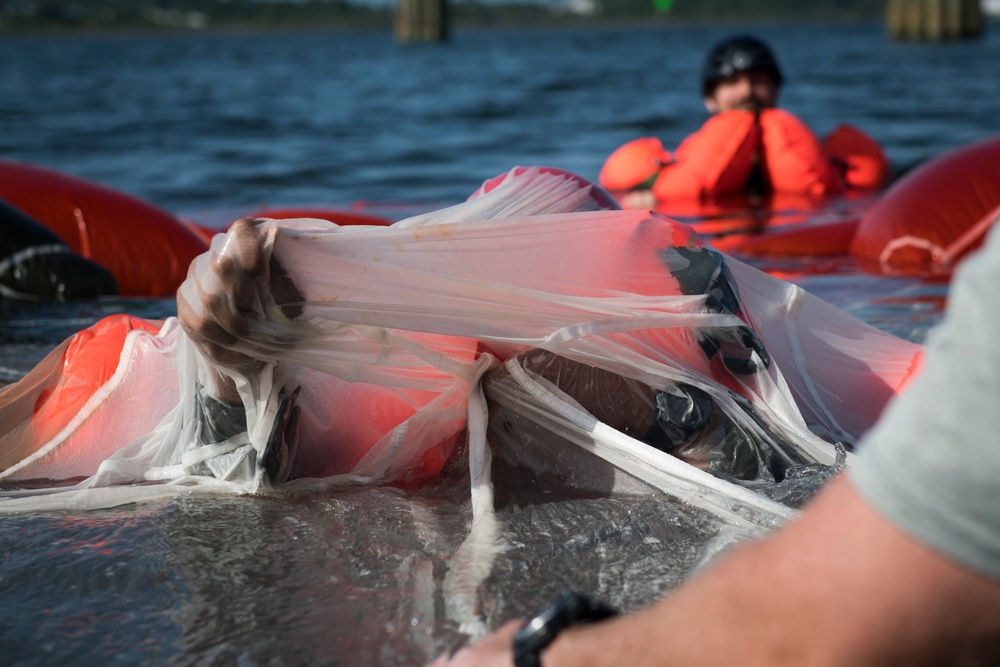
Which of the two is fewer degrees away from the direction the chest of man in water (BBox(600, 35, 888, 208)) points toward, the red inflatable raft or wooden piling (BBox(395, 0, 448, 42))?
the red inflatable raft

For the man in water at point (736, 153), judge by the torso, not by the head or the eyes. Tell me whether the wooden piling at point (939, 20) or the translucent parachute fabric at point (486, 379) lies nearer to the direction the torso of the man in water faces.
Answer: the translucent parachute fabric

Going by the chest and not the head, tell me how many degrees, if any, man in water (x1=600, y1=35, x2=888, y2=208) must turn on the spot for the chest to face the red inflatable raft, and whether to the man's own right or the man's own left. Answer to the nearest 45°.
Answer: approximately 45° to the man's own right

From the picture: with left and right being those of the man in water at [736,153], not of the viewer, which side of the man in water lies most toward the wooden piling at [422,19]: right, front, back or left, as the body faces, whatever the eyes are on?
back

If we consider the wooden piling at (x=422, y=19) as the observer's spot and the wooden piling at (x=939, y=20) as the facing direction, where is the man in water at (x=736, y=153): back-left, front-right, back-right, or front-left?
front-right

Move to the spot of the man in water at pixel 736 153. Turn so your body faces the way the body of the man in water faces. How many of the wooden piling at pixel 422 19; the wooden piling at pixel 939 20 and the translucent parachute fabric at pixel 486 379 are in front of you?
1

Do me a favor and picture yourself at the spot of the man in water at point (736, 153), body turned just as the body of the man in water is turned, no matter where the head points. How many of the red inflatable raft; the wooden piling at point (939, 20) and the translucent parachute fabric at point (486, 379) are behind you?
1

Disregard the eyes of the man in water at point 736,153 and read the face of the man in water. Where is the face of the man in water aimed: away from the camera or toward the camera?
toward the camera

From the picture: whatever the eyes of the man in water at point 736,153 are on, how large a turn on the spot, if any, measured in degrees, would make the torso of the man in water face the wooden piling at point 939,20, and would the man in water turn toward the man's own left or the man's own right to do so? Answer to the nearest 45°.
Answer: approximately 180°

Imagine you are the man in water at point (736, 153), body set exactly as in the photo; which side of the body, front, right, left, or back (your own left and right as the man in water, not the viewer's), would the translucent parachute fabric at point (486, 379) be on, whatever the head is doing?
front

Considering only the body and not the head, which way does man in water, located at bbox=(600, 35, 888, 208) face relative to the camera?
toward the camera
